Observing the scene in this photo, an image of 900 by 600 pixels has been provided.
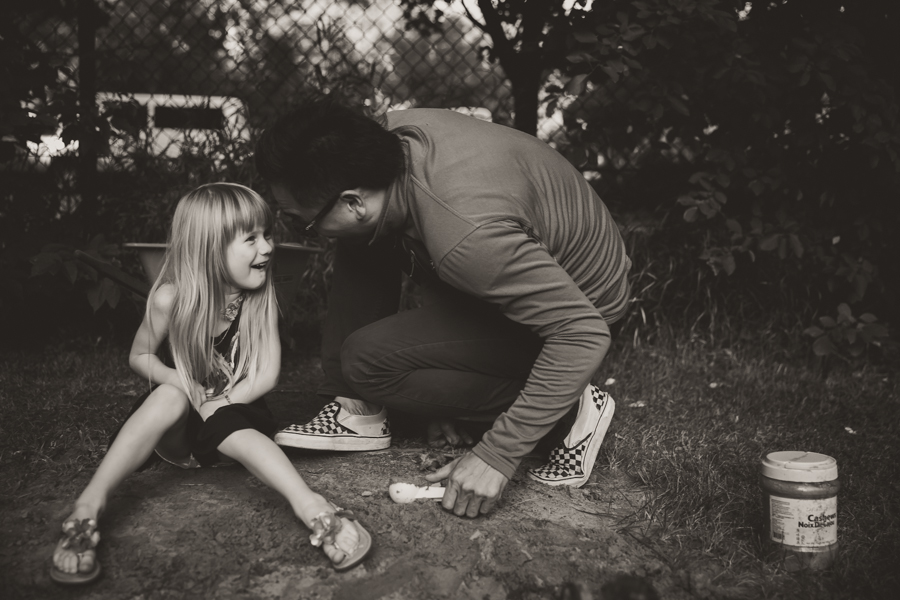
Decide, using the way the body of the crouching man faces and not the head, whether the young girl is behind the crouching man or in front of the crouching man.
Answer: in front

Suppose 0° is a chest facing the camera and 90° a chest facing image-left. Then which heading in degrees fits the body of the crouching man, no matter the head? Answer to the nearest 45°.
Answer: approximately 90°

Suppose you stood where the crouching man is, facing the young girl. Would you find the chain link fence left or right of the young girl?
right

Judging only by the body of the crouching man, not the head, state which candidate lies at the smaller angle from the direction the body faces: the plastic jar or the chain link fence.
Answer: the chain link fence

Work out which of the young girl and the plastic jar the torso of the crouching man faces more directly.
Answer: the young girl

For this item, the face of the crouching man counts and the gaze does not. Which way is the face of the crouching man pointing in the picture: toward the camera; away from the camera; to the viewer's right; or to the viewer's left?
to the viewer's left

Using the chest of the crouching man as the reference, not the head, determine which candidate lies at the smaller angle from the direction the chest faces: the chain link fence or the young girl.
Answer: the young girl

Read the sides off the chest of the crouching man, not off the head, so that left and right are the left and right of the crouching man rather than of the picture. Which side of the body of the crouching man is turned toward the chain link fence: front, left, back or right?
right

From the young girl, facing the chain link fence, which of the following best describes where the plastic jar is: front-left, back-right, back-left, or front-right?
back-right

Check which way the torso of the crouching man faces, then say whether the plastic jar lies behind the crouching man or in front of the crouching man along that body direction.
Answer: behind
